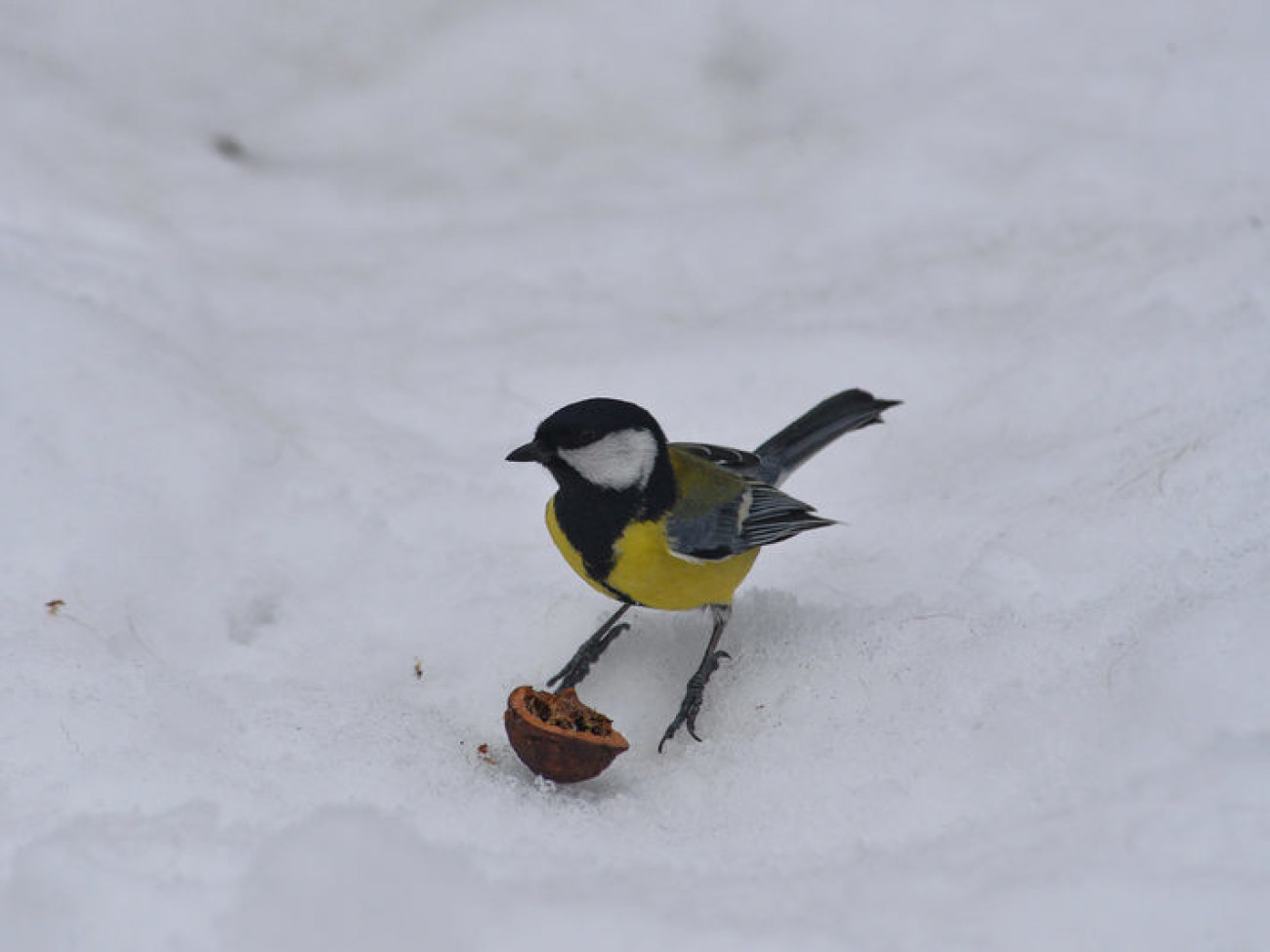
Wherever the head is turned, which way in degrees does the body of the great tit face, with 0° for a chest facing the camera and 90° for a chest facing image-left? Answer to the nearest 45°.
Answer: approximately 45°
